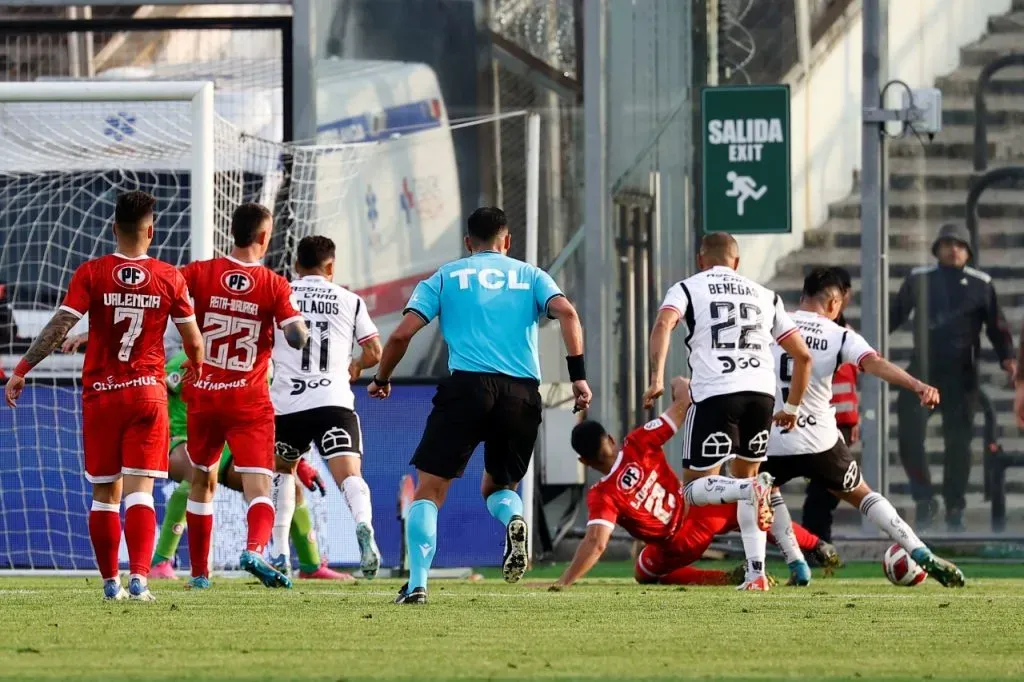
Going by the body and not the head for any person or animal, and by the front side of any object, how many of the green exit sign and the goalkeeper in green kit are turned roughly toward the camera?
2

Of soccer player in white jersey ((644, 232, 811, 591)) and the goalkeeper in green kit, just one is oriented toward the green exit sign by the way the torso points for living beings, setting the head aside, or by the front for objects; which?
the soccer player in white jersey

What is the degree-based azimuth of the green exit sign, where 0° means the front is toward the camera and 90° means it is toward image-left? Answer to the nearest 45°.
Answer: approximately 0°

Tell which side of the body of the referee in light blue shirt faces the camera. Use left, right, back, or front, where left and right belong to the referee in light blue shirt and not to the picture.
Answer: back

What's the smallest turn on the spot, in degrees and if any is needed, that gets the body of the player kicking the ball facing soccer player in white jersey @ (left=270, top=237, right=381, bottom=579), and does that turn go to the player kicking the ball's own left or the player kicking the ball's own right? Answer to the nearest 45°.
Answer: approximately 135° to the player kicking the ball's own left

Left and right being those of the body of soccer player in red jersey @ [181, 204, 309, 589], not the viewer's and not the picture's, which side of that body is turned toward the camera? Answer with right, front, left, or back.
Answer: back

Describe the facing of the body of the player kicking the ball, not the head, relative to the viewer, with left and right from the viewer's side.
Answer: facing away from the viewer and to the right of the viewer

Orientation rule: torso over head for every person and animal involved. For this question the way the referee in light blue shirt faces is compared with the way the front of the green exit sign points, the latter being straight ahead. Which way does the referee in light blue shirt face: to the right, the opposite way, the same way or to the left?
the opposite way

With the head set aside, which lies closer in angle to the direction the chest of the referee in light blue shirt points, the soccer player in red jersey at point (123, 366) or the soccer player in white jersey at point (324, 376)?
the soccer player in white jersey

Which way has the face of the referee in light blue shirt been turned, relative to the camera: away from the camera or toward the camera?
away from the camera
